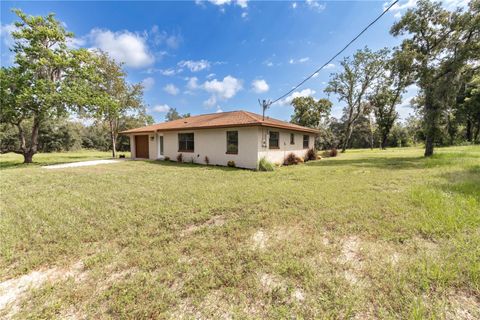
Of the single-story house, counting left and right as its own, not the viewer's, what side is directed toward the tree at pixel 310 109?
back

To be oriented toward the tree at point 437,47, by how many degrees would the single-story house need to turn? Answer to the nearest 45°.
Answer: approximately 135° to its left

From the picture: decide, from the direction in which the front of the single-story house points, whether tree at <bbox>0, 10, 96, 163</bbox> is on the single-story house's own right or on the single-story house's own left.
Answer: on the single-story house's own right

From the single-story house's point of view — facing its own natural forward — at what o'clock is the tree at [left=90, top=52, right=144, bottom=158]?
The tree is roughly at 3 o'clock from the single-story house.

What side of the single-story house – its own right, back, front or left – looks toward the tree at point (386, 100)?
back
